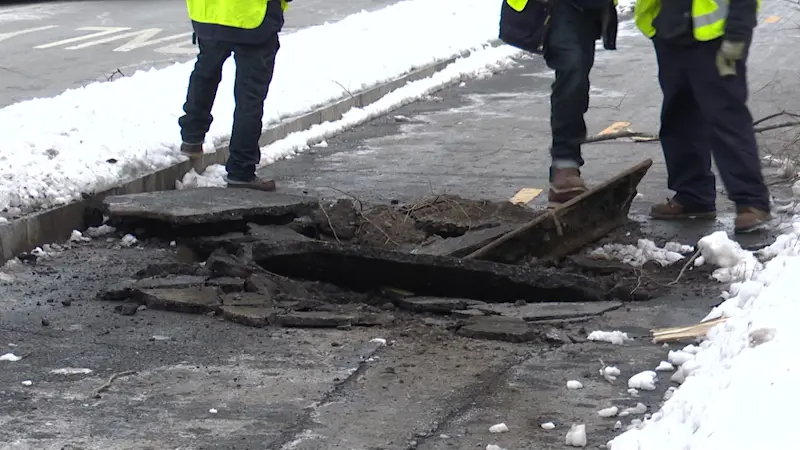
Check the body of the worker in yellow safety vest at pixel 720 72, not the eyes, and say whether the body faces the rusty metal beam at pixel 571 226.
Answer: yes

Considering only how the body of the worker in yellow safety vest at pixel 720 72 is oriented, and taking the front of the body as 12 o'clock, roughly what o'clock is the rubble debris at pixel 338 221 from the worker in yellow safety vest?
The rubble debris is roughly at 1 o'clock from the worker in yellow safety vest.

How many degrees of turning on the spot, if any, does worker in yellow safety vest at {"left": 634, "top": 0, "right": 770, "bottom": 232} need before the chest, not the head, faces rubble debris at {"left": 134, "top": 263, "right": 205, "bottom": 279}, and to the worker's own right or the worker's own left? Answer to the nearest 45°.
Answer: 0° — they already face it

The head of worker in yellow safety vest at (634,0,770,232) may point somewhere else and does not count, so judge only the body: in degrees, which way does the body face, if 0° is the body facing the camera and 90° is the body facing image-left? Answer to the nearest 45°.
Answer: approximately 45°

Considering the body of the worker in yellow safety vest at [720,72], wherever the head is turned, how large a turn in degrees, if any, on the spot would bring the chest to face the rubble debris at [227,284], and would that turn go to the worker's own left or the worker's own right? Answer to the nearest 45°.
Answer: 0° — they already face it

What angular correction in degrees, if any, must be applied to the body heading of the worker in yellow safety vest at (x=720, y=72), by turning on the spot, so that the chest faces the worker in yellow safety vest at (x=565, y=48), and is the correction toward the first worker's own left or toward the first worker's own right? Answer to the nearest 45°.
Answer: approximately 45° to the first worker's own right
